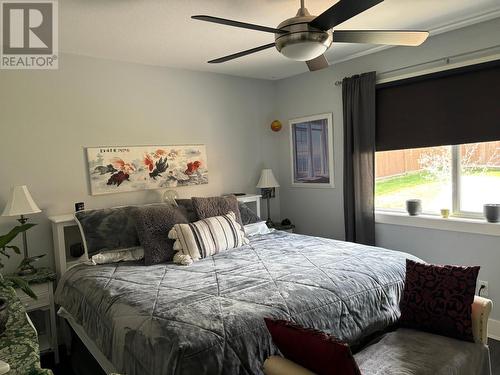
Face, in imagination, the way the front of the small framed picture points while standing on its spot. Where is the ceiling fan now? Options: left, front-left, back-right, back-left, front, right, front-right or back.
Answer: front-left

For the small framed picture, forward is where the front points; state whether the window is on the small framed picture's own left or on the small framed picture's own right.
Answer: on the small framed picture's own left

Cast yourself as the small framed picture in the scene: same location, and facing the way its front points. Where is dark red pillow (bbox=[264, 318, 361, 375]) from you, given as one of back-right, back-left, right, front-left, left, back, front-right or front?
front-left

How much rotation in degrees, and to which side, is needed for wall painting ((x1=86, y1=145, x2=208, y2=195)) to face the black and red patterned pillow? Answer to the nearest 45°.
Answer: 0° — it already faces it

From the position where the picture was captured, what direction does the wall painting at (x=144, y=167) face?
facing the viewer and to the right of the viewer

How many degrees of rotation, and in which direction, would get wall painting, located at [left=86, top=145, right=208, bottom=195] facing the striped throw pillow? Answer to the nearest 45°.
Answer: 0° — it already faces it

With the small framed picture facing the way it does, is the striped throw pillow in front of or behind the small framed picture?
in front

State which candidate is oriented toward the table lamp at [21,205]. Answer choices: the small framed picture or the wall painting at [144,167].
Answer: the small framed picture

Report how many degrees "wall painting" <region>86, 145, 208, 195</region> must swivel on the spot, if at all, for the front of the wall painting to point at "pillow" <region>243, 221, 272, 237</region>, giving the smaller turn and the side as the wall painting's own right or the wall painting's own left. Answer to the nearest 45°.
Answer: approximately 45° to the wall painting's own left

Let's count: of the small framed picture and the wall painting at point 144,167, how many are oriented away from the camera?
0

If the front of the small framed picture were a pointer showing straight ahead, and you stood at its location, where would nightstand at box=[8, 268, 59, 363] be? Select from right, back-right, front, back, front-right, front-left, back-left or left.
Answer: front

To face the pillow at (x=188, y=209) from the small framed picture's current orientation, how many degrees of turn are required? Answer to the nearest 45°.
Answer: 0° — it already faces it

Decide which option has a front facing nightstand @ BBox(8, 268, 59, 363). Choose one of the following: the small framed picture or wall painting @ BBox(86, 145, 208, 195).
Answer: the small framed picture

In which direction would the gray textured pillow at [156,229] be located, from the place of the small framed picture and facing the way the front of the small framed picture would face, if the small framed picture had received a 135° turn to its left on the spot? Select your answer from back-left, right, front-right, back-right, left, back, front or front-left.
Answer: back-right

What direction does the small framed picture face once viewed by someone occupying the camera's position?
facing the viewer and to the left of the viewer

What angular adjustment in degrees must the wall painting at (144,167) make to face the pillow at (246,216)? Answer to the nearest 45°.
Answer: approximately 45° to its left

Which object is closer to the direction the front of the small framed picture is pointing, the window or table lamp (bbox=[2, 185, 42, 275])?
the table lamp

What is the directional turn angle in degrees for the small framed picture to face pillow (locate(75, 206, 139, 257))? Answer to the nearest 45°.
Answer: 0° — it already faces it

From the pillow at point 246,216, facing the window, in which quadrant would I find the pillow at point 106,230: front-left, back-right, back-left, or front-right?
back-right
